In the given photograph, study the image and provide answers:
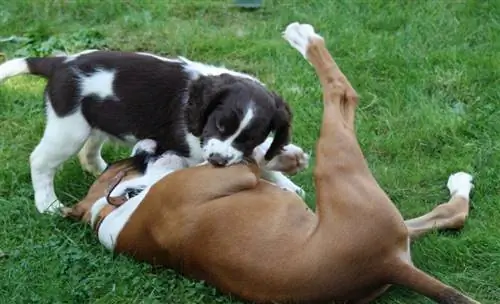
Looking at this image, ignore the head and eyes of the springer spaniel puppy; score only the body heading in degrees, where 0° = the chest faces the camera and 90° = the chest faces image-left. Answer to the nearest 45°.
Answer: approximately 270°

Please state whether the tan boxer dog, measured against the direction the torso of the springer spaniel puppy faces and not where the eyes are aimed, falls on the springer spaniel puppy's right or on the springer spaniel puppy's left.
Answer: on the springer spaniel puppy's right
